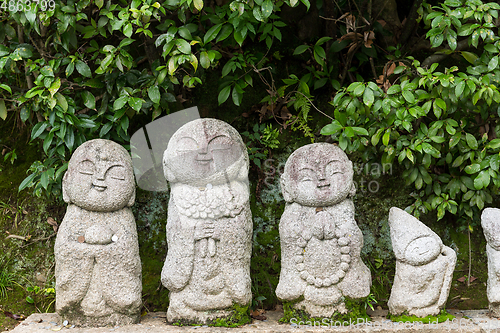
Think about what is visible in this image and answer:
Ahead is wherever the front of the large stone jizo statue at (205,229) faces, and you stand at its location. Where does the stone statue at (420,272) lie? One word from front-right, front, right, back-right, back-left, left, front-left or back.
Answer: left

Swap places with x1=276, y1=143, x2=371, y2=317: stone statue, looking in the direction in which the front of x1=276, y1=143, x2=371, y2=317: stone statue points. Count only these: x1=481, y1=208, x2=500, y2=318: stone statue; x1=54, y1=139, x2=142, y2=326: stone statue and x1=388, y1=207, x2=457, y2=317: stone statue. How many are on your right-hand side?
1

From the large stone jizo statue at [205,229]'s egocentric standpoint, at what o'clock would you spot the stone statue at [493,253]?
The stone statue is roughly at 9 o'clock from the large stone jizo statue.

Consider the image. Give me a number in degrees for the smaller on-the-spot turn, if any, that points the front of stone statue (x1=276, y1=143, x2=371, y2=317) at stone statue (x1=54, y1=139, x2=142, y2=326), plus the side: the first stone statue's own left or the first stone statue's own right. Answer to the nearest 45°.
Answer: approximately 90° to the first stone statue's own right
